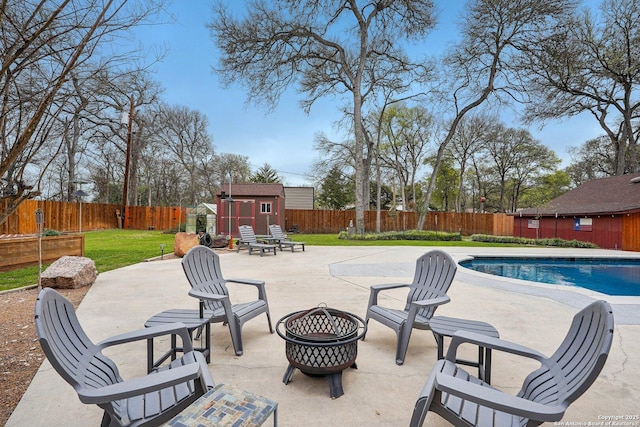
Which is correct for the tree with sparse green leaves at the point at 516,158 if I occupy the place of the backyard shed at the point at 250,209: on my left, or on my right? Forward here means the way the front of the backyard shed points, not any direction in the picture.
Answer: on my left

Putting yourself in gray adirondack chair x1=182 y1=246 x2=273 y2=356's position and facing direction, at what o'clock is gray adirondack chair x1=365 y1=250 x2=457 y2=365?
gray adirondack chair x1=365 y1=250 x2=457 y2=365 is roughly at 11 o'clock from gray adirondack chair x1=182 y1=246 x2=273 y2=356.

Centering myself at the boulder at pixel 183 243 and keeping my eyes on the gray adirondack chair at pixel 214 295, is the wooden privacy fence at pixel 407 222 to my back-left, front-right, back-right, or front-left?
back-left

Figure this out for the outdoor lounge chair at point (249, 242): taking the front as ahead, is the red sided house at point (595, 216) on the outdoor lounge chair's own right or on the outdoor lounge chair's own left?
on the outdoor lounge chair's own left

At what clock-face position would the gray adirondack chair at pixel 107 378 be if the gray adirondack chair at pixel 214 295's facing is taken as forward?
the gray adirondack chair at pixel 107 378 is roughly at 2 o'clock from the gray adirondack chair at pixel 214 295.

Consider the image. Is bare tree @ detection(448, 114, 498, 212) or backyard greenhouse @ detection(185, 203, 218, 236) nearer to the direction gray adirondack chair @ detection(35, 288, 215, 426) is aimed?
the bare tree

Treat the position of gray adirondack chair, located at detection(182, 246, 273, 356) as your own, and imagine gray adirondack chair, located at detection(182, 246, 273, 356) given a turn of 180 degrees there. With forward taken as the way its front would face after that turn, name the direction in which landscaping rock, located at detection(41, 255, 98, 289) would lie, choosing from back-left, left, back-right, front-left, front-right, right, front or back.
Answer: front

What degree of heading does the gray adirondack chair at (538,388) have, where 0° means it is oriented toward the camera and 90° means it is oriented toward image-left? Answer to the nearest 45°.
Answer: approximately 90°

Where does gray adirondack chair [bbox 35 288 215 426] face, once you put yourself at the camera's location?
facing to the right of the viewer

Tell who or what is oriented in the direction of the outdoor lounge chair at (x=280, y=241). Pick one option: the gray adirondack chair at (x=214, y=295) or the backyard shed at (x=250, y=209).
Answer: the backyard shed

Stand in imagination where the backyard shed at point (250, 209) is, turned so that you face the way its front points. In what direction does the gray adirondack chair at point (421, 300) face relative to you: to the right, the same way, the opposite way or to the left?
to the right
